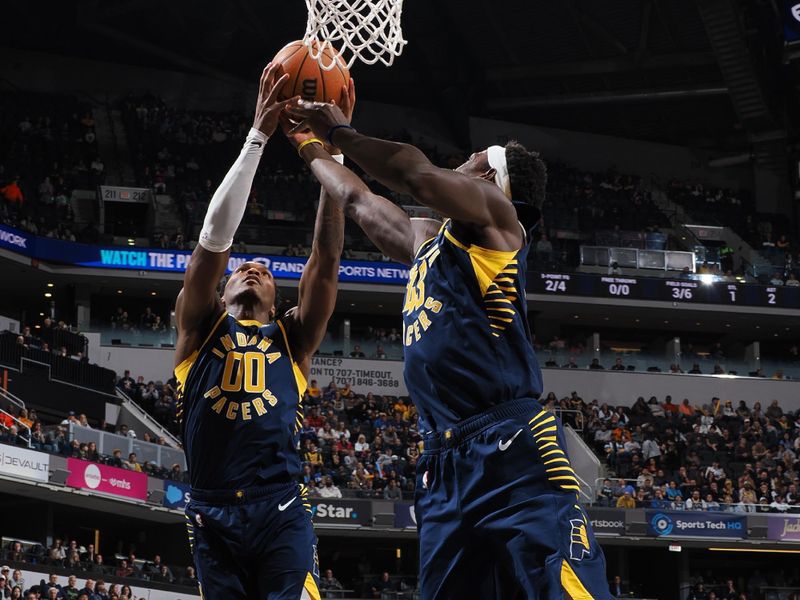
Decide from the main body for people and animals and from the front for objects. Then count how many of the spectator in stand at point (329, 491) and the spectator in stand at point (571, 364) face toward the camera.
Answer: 2

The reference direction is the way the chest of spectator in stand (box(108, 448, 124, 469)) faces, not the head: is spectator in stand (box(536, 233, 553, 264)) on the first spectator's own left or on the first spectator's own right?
on the first spectator's own left

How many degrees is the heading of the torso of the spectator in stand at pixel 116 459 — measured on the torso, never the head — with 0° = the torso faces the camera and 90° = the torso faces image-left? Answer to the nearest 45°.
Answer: approximately 315°

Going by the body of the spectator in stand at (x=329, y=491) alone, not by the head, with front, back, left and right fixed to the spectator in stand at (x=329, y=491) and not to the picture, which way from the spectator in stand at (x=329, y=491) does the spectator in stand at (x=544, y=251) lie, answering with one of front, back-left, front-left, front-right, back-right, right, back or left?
back-left

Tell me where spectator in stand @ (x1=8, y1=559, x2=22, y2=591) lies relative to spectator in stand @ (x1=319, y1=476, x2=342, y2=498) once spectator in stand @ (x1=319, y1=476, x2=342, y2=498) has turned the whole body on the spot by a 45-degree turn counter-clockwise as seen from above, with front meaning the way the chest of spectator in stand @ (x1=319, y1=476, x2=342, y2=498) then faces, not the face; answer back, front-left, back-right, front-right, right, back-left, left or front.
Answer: right

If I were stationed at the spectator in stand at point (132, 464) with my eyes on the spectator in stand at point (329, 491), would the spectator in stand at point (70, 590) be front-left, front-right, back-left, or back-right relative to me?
back-right

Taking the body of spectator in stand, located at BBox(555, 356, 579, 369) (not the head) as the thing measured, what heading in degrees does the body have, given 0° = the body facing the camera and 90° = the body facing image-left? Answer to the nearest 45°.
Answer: approximately 0°

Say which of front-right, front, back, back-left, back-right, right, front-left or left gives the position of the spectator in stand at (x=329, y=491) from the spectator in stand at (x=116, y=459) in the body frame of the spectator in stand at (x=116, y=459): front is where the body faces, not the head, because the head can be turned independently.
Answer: front-left
